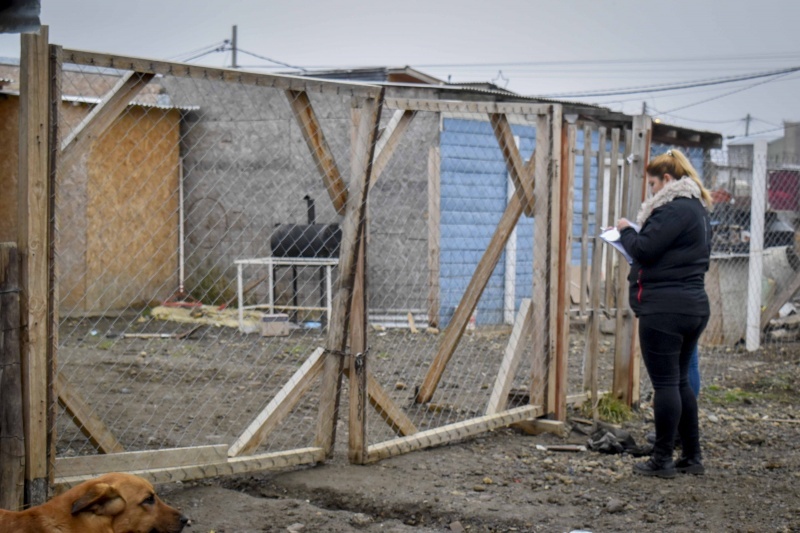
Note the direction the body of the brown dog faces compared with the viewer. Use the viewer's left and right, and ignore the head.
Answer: facing to the right of the viewer

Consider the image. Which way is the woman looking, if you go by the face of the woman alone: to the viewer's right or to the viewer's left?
to the viewer's left

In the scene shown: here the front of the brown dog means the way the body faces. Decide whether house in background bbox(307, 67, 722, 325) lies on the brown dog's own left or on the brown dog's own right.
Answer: on the brown dog's own left

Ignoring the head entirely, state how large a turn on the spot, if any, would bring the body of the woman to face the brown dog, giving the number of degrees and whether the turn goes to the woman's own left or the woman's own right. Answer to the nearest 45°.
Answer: approximately 45° to the woman's own left

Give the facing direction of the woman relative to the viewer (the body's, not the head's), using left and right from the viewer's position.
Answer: facing to the left of the viewer

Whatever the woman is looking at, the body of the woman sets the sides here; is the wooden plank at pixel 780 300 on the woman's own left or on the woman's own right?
on the woman's own right

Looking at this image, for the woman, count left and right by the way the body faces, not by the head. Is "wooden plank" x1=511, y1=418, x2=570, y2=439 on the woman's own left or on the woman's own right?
on the woman's own right

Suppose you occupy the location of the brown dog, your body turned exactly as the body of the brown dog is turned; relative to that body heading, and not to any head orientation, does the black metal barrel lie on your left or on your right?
on your left

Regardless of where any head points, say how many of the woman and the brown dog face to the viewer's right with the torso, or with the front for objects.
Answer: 1

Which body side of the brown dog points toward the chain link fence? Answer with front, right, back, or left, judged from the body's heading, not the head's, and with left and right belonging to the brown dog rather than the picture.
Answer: left
